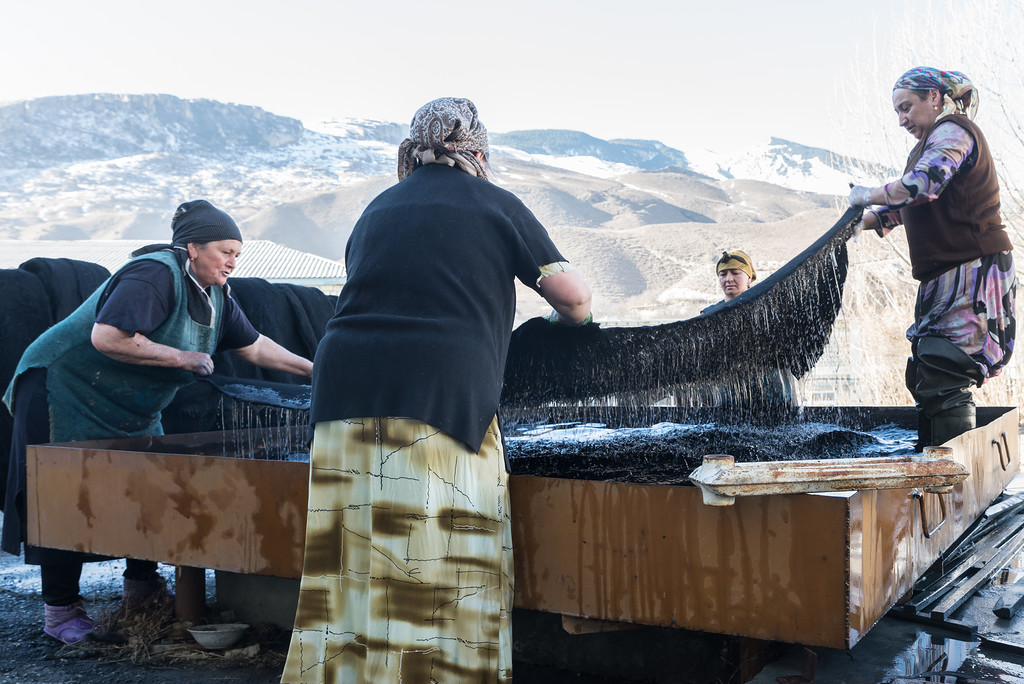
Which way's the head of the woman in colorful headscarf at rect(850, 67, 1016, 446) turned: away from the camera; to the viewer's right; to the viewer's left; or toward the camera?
to the viewer's left

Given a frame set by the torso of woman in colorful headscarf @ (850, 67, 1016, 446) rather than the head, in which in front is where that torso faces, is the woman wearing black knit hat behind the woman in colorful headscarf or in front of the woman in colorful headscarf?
in front

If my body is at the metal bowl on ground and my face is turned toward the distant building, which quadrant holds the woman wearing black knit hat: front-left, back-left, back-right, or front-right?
front-left

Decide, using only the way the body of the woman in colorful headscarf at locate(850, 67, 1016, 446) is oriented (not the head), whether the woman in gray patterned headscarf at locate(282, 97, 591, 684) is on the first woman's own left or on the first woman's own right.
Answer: on the first woman's own left

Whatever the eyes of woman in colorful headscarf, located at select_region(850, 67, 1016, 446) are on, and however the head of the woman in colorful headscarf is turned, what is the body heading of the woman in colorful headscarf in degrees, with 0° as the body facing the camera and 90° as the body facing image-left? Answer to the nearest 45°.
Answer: approximately 90°

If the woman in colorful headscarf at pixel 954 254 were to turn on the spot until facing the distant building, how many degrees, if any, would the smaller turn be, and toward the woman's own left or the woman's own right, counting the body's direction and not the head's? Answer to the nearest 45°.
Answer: approximately 45° to the woman's own right

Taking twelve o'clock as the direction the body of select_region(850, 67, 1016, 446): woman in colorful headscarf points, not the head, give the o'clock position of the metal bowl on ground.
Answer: The metal bowl on ground is roughly at 11 o'clock from the woman in colorful headscarf.
